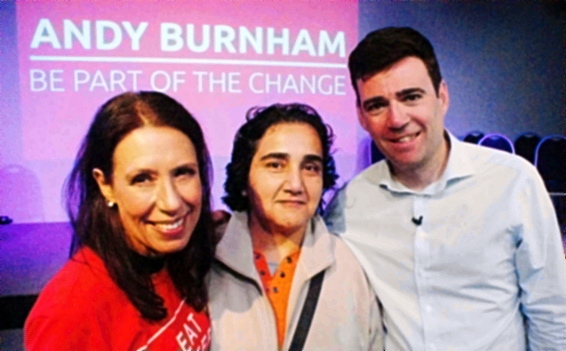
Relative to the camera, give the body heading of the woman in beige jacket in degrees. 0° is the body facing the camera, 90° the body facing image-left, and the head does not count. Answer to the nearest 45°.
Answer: approximately 0°

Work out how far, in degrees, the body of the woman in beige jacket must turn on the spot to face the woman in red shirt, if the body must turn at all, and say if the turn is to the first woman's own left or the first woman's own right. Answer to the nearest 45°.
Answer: approximately 45° to the first woman's own right

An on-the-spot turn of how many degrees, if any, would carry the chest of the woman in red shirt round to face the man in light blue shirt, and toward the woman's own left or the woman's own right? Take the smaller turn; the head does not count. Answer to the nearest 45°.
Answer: approximately 45° to the woman's own left

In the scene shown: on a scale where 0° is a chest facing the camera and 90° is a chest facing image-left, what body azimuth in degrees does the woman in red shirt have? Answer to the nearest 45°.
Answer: approximately 315°

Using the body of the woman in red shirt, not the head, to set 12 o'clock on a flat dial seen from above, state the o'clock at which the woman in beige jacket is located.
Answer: The woman in beige jacket is roughly at 10 o'clock from the woman in red shirt.

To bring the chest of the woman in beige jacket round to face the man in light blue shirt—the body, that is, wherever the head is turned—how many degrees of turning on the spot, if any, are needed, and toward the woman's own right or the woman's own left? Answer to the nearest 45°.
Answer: approximately 90° to the woman's own left
